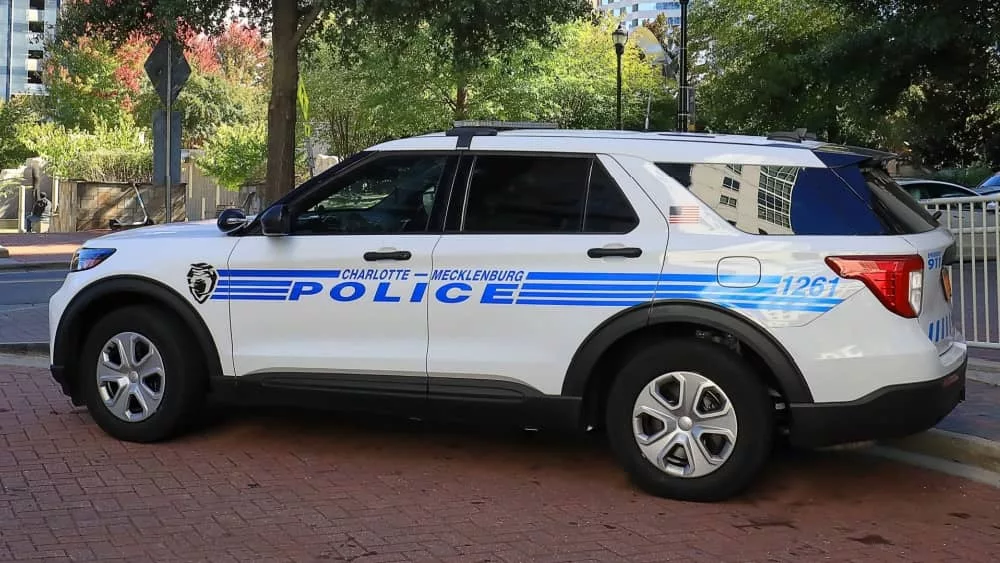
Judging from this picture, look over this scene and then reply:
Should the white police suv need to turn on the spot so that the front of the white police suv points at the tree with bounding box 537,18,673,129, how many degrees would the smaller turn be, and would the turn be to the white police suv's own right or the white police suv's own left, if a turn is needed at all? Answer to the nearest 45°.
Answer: approximately 90° to the white police suv's own right

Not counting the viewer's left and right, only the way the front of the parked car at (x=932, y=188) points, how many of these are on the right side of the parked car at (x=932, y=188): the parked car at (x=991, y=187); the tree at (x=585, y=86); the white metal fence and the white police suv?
2

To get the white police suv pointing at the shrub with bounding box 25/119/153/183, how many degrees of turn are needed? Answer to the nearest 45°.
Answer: approximately 45° to its right

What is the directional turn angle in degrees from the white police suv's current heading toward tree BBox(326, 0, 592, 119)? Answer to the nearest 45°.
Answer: approximately 90° to its right

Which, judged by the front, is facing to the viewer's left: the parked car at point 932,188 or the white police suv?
the white police suv

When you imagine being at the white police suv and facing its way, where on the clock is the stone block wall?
The stone block wall is roughly at 2 o'clock from the white police suv.

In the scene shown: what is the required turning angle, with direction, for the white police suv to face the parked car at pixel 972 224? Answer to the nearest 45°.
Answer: approximately 135° to its right

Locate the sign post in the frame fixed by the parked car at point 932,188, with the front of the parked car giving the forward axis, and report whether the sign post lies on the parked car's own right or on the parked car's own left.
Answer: on the parked car's own right

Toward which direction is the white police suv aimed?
to the viewer's left

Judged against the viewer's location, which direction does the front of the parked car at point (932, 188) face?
facing to the right of the viewer
